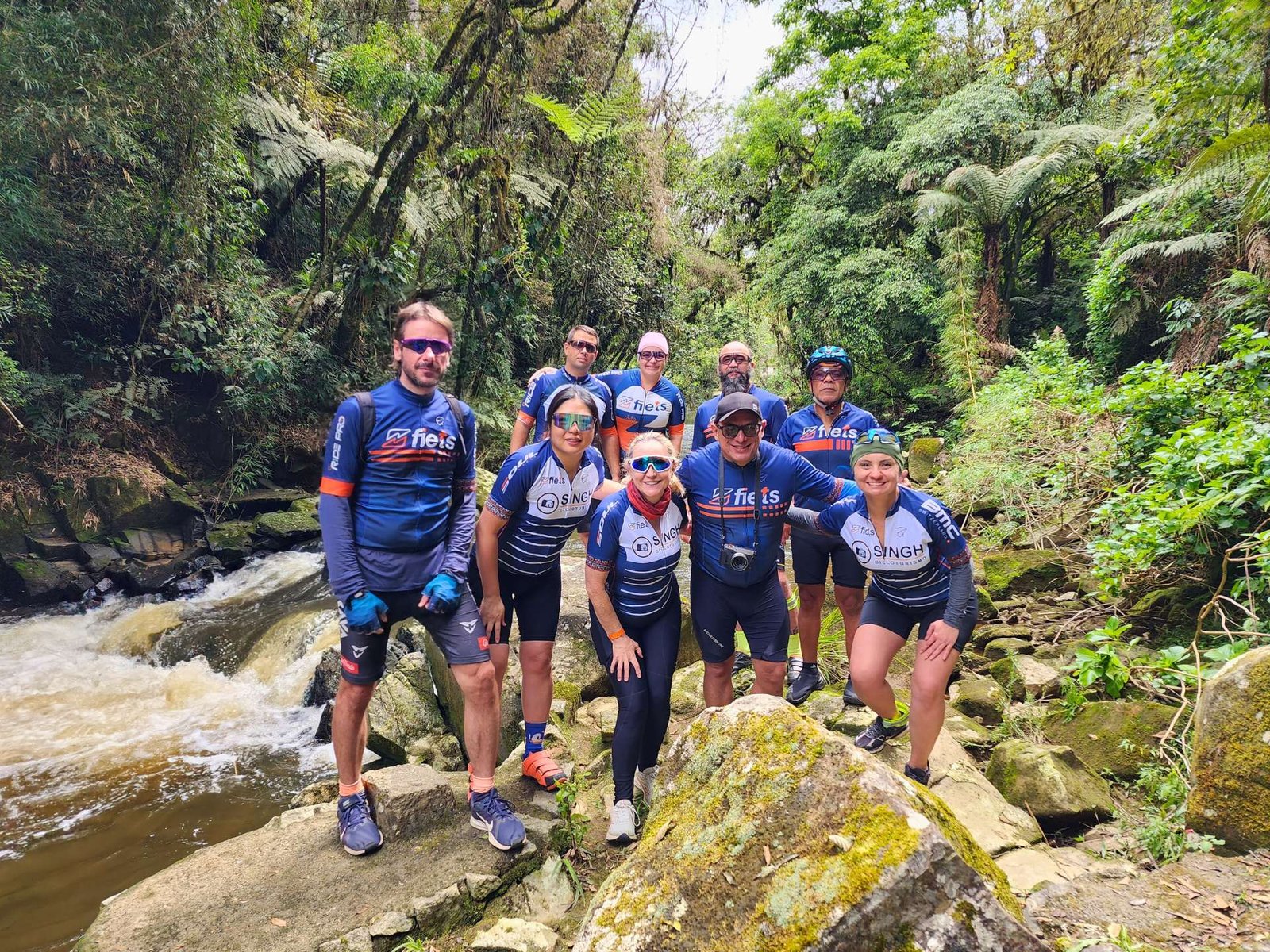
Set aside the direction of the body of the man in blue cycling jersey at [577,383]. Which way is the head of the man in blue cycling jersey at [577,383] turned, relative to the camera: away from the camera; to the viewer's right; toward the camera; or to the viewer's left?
toward the camera

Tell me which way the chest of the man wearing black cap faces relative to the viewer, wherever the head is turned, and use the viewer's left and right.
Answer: facing the viewer

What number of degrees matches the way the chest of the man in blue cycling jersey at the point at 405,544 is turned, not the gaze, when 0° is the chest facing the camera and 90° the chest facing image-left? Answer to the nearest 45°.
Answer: approximately 0°

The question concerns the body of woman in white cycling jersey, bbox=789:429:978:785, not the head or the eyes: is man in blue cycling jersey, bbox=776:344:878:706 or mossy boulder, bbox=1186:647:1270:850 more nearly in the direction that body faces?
the mossy boulder

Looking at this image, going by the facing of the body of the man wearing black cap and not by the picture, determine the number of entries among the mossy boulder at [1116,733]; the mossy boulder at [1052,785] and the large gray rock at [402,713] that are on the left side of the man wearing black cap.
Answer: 2

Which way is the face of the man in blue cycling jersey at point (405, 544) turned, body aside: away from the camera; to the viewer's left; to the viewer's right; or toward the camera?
toward the camera

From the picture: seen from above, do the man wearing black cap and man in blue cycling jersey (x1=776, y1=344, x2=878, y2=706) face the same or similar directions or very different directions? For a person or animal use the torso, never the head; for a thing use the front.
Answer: same or similar directions

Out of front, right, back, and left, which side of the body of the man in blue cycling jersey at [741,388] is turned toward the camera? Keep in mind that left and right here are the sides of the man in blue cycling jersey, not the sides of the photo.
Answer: front

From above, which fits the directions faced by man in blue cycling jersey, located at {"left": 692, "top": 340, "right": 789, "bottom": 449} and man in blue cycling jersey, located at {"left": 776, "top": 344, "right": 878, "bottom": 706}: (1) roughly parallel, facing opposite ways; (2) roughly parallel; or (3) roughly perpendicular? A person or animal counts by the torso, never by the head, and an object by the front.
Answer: roughly parallel

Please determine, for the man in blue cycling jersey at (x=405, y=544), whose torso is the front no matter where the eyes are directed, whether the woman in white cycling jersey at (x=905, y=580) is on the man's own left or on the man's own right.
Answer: on the man's own left

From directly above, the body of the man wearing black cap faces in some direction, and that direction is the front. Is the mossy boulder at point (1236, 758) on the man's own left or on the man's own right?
on the man's own left

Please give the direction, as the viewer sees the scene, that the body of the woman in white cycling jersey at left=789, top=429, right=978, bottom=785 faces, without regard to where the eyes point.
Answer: toward the camera

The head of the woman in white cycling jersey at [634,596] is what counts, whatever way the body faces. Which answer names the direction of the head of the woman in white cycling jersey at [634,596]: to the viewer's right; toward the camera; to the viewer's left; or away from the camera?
toward the camera

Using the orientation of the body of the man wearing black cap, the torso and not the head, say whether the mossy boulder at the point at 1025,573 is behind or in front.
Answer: behind
